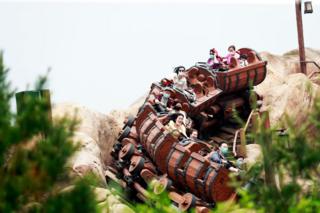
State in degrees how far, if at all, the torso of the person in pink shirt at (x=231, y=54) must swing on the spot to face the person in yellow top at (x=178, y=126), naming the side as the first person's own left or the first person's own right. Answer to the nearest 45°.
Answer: approximately 45° to the first person's own left

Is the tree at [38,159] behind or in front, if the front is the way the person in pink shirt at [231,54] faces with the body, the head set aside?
in front

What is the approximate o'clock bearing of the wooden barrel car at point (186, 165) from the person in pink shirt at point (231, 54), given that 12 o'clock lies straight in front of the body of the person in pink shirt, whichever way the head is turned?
The wooden barrel car is roughly at 11 o'clock from the person in pink shirt.

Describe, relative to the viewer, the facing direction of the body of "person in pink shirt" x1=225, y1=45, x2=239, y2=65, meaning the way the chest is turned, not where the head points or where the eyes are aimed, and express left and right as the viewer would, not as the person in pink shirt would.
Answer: facing the viewer and to the left of the viewer

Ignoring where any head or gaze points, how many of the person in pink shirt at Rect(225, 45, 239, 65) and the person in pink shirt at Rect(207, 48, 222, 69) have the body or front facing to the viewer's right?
0
